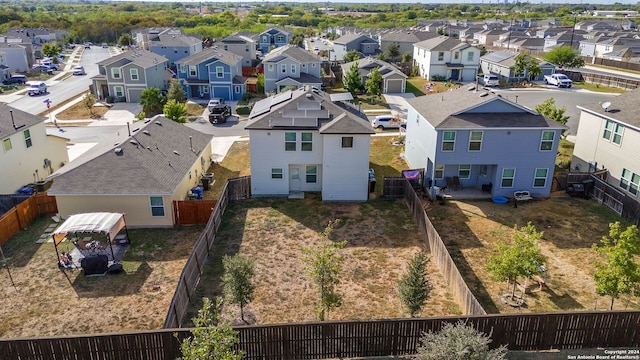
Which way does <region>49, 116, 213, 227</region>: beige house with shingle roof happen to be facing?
away from the camera

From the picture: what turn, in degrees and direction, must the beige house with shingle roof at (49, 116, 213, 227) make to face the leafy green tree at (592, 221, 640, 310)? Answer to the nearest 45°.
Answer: approximately 135° to its right

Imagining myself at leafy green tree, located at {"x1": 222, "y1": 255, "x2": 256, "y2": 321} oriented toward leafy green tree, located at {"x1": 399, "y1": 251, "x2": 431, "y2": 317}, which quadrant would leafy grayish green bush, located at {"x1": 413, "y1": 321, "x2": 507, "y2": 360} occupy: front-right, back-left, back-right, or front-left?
front-right

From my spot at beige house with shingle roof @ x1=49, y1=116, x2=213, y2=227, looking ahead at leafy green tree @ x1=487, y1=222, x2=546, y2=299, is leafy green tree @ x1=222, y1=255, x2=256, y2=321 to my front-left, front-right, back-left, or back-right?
front-right

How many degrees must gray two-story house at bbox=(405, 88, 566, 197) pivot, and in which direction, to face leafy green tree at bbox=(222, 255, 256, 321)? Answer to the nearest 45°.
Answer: approximately 135° to its left

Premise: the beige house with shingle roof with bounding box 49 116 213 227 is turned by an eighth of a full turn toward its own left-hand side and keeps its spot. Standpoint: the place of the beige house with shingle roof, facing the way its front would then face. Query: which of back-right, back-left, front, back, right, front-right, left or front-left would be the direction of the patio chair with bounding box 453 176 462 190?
back-right

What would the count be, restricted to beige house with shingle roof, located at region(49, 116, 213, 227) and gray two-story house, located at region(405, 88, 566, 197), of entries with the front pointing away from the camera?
2

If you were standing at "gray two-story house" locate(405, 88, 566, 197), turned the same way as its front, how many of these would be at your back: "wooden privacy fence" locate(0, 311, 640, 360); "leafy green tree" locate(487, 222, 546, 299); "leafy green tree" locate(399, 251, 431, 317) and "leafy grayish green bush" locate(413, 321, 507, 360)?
4

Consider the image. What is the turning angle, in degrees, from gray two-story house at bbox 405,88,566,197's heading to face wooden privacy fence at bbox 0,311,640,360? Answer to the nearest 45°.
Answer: approximately 180°

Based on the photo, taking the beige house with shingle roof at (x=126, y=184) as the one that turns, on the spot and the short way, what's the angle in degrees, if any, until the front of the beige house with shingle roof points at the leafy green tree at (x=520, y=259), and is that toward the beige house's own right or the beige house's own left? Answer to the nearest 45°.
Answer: approximately 135° to the beige house's own right

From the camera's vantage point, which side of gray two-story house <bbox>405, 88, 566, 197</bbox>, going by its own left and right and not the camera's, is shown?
back

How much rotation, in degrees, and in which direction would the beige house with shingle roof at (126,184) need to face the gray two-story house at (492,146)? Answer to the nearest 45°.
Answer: approximately 90° to its right
